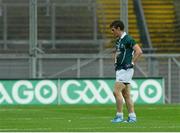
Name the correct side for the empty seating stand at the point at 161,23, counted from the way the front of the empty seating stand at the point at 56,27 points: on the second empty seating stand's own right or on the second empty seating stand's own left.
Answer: on the second empty seating stand's own left

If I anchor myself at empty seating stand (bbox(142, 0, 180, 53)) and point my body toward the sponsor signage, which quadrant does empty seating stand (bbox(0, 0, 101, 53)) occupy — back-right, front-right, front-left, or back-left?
front-right

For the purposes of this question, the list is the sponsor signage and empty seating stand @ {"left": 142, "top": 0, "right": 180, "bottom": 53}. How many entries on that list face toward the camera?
2

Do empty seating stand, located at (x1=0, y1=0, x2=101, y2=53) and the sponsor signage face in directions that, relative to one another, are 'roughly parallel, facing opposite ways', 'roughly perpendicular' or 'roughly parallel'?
roughly parallel

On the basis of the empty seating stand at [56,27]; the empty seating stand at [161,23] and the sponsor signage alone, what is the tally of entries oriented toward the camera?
3

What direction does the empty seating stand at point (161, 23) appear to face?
toward the camera

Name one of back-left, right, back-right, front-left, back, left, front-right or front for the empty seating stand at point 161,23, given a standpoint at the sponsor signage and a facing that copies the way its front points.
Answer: back-left

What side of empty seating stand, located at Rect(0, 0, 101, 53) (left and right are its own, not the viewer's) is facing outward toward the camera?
front

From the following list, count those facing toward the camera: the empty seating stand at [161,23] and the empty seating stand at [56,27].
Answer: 2

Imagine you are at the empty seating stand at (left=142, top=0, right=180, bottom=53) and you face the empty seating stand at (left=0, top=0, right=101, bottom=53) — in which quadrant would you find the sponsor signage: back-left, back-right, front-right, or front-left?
front-left
